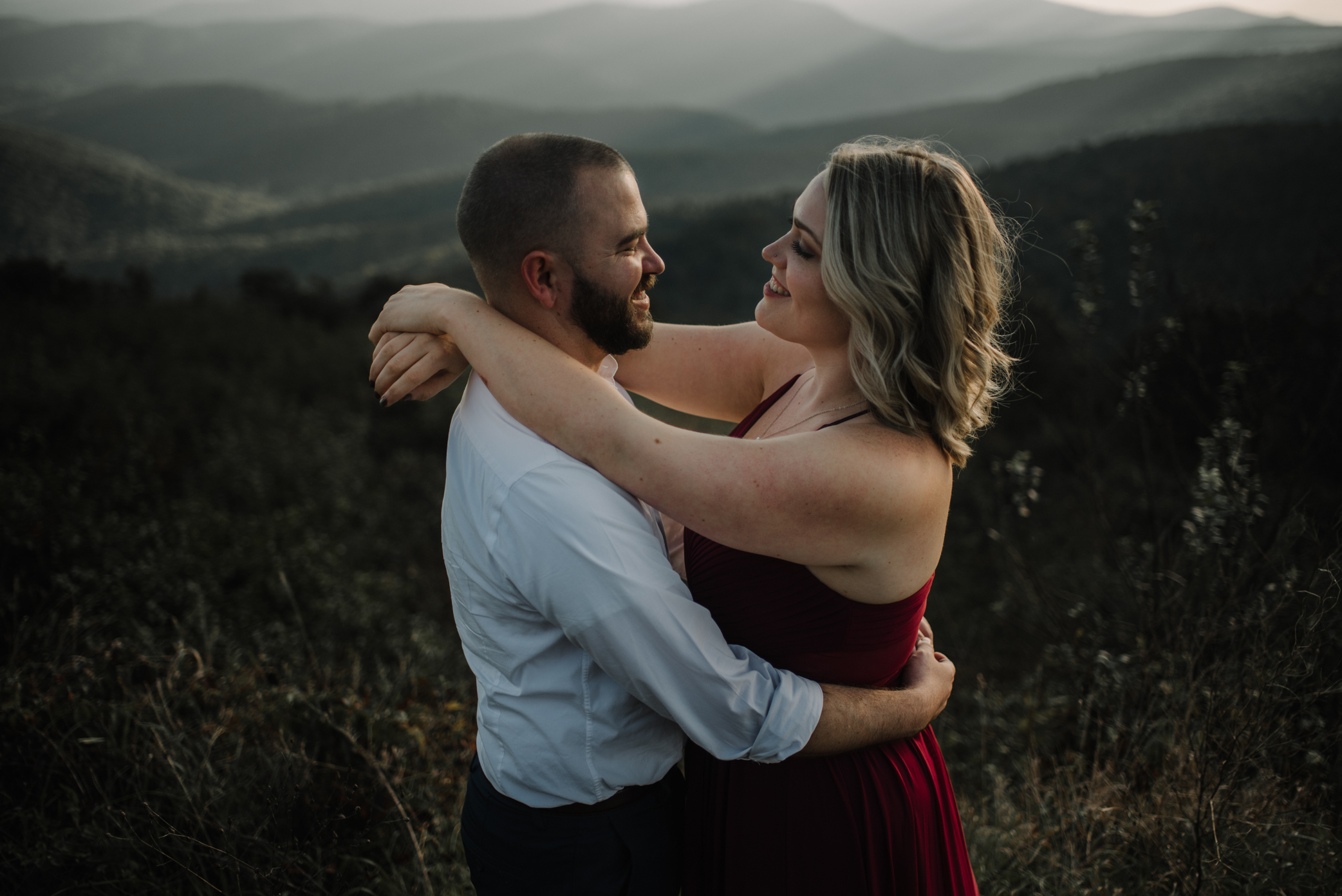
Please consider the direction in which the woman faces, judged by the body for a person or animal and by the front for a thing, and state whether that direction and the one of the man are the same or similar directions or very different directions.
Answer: very different directions

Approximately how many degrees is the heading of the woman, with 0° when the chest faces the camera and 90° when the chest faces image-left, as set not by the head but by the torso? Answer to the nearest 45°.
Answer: approximately 90°

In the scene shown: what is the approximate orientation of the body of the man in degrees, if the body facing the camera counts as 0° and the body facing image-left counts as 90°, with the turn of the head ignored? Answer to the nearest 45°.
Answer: approximately 270°

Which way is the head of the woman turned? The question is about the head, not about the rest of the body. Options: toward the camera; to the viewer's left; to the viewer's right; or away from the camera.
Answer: to the viewer's left

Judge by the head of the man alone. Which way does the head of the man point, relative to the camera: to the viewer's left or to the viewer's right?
to the viewer's right
